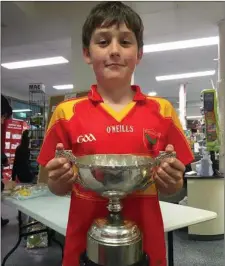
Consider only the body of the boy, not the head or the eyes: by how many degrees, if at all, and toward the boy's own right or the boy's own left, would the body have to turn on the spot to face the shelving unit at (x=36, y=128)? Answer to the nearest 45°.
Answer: approximately 180°

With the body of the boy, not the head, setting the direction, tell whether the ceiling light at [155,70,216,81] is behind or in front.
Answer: behind

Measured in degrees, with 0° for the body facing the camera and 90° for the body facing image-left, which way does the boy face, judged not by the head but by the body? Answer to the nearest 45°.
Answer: approximately 0°

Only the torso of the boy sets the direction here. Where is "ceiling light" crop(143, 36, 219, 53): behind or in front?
behind

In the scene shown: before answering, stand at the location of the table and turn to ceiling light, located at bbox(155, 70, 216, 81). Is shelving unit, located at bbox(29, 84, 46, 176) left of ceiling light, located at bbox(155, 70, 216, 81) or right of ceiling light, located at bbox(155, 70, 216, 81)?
left

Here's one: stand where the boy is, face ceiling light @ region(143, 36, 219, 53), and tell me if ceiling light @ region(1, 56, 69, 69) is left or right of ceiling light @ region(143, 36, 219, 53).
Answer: left

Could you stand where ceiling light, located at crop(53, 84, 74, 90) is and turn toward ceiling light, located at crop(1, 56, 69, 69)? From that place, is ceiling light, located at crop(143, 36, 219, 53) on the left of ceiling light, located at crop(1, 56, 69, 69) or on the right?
left

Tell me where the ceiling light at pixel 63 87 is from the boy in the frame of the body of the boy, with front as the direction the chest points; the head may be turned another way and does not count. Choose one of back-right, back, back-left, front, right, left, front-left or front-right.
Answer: back
